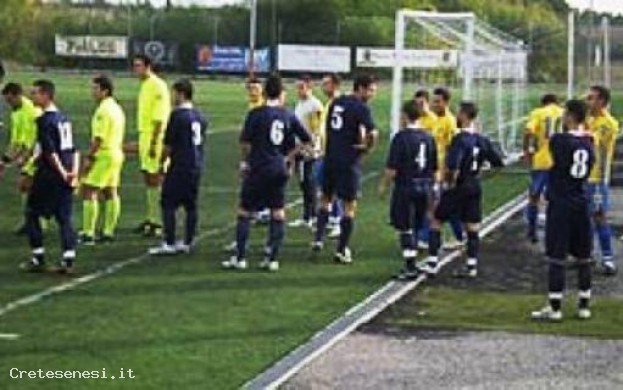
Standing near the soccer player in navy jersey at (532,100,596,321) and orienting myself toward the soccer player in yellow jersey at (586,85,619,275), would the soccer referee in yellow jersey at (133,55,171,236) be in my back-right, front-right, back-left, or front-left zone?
front-left

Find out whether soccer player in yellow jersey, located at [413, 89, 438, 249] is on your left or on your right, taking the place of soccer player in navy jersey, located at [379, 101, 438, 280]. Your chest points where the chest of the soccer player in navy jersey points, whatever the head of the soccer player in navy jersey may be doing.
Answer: on your right

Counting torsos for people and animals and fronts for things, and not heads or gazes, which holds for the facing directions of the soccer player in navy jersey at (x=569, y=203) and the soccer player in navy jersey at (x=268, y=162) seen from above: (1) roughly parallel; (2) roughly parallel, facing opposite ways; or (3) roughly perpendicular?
roughly parallel

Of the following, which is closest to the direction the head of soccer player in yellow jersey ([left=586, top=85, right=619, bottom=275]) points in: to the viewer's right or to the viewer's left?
to the viewer's left

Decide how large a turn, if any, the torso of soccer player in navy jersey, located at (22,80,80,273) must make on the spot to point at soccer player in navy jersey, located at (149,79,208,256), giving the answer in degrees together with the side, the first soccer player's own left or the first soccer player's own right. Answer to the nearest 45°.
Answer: approximately 90° to the first soccer player's own right

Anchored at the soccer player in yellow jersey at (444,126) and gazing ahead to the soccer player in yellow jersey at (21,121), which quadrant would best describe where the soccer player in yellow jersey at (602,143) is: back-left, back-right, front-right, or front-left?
back-left

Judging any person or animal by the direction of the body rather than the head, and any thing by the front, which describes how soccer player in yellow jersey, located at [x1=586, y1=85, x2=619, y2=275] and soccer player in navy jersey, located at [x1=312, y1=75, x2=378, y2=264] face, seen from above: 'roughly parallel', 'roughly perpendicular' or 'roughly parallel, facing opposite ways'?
roughly parallel, facing opposite ways

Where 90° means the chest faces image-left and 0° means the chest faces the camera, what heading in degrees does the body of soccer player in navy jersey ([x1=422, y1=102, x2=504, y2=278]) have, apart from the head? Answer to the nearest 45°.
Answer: approximately 135°

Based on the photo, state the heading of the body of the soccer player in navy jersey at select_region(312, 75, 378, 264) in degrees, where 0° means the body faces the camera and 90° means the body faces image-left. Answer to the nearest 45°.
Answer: approximately 225°

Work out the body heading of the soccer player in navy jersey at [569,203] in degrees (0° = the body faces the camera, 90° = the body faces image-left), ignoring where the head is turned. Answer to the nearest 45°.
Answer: approximately 135°

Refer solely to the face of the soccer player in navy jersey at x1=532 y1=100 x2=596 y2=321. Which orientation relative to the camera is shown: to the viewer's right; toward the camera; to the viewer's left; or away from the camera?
away from the camera

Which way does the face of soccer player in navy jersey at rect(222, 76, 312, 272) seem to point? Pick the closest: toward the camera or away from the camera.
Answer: away from the camera

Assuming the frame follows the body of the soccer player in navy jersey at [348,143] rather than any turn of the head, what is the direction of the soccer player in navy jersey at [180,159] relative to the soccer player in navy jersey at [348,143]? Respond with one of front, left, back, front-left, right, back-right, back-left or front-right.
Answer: back-left

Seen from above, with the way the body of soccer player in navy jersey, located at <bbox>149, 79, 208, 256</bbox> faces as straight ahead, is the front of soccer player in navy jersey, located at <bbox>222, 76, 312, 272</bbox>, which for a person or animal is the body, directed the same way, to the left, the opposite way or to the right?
the same way
